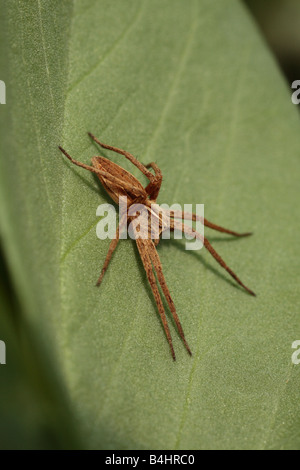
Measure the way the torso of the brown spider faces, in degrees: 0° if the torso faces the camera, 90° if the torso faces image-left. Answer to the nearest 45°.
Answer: approximately 315°
